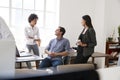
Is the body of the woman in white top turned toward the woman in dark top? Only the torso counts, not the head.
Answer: yes

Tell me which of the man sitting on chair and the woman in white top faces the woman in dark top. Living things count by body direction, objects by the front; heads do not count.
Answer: the woman in white top

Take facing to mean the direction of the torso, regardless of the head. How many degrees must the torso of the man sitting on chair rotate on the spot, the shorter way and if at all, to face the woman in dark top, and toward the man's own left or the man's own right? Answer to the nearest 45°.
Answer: approximately 90° to the man's own left

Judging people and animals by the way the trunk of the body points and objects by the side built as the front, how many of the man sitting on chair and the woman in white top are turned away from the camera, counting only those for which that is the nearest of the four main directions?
0

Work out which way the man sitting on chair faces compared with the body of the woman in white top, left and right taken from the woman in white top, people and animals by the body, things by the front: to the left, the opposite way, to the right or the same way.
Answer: to the right

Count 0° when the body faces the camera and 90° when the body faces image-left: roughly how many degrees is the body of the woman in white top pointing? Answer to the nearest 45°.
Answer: approximately 315°

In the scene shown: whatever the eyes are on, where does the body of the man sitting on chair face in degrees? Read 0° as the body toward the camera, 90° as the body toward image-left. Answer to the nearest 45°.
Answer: approximately 45°

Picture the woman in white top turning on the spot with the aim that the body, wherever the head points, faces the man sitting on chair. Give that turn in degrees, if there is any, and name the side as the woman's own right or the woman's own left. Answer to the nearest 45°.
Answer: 0° — they already face them

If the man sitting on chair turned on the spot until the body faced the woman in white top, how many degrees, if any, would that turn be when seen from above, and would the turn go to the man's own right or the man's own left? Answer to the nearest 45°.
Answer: approximately 90° to the man's own right
